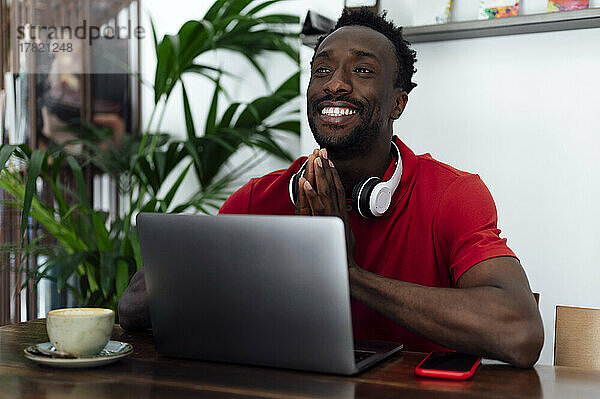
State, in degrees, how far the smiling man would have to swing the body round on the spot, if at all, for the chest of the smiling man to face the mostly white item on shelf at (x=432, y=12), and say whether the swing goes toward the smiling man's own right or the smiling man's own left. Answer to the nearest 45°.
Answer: approximately 135° to the smiling man's own right

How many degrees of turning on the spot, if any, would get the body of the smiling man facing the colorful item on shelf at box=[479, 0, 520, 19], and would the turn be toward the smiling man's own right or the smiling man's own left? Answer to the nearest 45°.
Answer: approximately 180°

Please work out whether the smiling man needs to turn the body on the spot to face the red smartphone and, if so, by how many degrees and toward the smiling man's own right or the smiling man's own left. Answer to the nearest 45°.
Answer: approximately 45° to the smiling man's own left

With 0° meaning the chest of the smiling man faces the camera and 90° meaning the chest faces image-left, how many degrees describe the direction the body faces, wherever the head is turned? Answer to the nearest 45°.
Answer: approximately 45°

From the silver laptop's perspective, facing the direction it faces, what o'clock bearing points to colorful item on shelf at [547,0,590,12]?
The colorful item on shelf is roughly at 12 o'clock from the silver laptop.

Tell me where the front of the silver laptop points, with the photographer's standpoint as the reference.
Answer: facing away from the viewer and to the right of the viewer

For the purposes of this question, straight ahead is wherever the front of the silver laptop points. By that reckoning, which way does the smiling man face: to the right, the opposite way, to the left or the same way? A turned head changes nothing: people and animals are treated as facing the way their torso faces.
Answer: the opposite way

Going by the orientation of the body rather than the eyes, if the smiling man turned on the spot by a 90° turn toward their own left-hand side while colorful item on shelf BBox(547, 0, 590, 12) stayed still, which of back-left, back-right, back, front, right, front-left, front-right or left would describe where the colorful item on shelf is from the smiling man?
left
